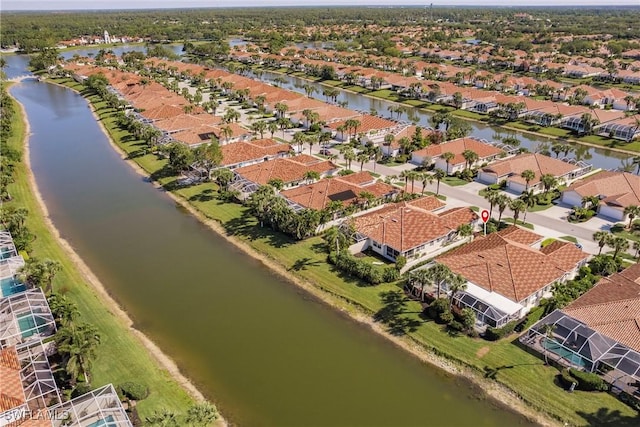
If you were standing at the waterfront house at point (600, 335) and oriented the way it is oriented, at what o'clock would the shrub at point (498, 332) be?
The shrub is roughly at 7 o'clock from the waterfront house.

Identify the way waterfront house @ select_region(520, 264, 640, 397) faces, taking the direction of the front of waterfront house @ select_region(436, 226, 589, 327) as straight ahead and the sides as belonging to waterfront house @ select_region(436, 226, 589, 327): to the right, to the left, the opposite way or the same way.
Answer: the same way

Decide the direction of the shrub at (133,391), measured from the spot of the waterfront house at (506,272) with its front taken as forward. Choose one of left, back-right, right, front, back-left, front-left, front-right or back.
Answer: back

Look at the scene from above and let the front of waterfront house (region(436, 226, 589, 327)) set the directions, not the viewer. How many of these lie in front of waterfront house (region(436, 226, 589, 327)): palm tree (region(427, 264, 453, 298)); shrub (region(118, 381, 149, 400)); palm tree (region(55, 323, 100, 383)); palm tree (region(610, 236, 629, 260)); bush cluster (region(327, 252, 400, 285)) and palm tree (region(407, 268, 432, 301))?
1

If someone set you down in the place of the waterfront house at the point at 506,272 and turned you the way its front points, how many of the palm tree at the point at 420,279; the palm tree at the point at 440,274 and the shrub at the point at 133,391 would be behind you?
3

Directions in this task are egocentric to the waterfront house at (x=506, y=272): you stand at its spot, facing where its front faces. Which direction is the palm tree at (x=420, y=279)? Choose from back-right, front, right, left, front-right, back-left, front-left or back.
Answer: back

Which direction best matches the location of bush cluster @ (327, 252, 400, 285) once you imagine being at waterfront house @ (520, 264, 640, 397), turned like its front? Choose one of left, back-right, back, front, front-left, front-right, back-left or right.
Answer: back-left

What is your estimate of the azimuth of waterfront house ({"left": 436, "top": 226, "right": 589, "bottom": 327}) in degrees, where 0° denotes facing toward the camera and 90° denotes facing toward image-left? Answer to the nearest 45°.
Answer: approximately 225°

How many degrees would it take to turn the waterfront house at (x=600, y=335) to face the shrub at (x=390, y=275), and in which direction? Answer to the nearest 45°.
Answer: approximately 135° to its left

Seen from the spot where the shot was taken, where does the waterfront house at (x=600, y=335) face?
facing away from the viewer and to the right of the viewer

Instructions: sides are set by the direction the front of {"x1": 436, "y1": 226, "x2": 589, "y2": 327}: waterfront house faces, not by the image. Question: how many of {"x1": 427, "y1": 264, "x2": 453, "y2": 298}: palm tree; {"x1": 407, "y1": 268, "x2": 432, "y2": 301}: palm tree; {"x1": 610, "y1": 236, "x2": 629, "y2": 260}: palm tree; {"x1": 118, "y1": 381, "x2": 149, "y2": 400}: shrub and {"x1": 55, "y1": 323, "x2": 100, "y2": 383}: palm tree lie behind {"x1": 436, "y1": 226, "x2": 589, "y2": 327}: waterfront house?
4

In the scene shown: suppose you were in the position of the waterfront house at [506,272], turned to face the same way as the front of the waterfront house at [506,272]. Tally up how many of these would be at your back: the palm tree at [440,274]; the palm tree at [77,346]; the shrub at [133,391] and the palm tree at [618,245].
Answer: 3

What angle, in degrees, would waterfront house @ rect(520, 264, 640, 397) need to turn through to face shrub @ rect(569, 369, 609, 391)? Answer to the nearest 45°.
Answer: approximately 135° to its right

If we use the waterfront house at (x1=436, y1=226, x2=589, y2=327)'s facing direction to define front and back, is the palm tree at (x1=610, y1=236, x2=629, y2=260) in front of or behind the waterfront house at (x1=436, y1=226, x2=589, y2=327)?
in front

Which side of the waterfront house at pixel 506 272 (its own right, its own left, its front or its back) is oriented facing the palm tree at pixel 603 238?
front

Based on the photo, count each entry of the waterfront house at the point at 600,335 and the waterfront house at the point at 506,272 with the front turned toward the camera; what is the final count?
0
